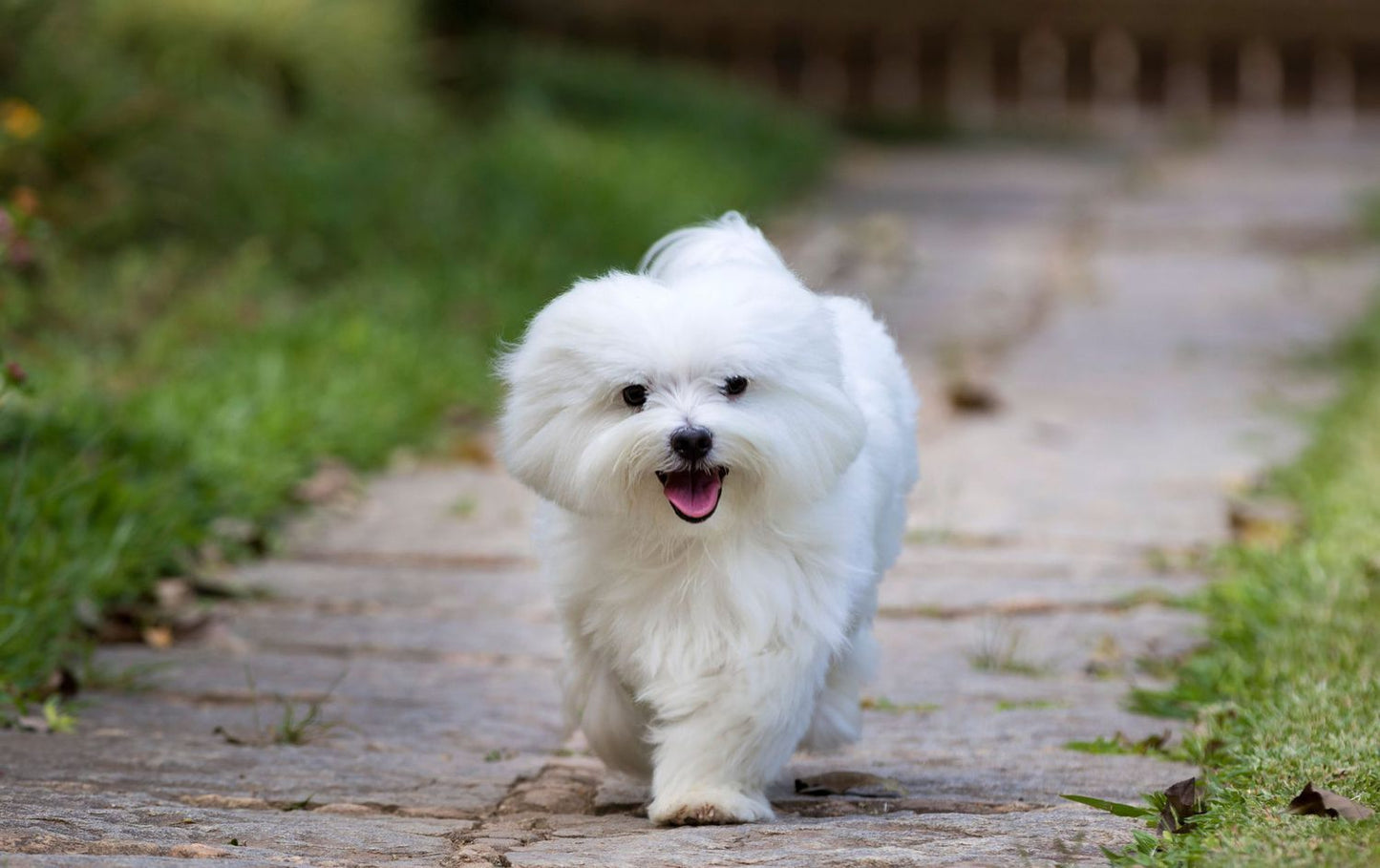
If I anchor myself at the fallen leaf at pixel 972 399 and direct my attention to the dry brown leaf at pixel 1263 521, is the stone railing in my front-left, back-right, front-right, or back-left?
back-left

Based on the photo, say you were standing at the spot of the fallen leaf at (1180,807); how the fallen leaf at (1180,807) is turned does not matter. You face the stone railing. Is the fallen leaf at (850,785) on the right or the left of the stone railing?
left

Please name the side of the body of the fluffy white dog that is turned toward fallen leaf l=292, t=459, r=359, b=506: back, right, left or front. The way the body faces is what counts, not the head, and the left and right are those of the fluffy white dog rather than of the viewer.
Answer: back

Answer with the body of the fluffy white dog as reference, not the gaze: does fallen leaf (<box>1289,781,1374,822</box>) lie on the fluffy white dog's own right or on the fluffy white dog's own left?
on the fluffy white dog's own left

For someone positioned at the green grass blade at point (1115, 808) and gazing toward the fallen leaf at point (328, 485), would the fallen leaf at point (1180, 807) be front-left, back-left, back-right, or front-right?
back-right

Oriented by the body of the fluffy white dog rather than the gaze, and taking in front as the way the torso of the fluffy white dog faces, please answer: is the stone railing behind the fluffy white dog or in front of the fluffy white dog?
behind

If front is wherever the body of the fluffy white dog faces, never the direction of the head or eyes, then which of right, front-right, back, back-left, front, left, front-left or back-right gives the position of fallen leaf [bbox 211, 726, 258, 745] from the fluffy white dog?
back-right

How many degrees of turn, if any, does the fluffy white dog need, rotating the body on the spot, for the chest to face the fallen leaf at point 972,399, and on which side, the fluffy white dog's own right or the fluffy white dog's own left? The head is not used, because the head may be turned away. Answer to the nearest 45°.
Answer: approximately 180°

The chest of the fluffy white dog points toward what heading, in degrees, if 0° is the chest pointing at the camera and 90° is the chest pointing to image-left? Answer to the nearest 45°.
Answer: approximately 0°

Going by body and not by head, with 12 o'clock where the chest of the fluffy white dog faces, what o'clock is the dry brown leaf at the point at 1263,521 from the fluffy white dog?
The dry brown leaf is roughly at 7 o'clock from the fluffy white dog.
